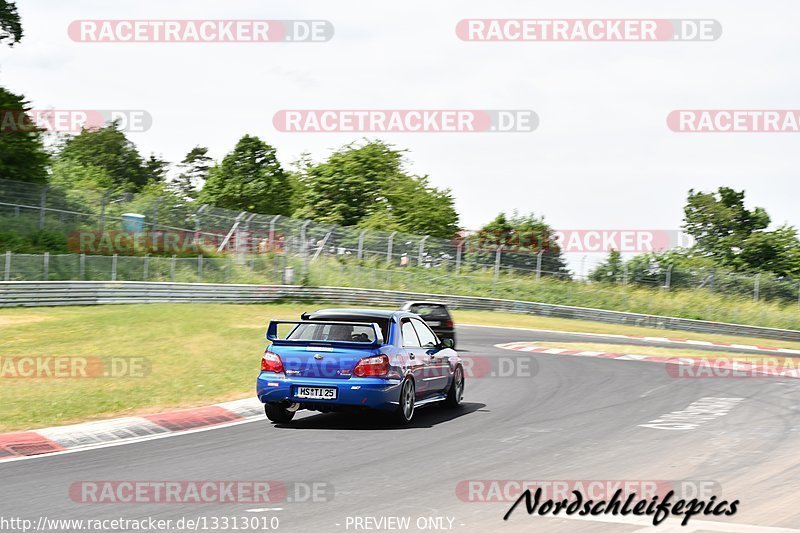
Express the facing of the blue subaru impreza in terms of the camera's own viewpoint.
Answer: facing away from the viewer and to the right of the viewer

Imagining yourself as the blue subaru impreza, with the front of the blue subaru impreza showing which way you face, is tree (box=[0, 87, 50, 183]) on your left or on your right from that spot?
on your left

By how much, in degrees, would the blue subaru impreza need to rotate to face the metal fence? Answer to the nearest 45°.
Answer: approximately 45° to its left

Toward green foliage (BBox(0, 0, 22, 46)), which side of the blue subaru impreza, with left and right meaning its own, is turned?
left

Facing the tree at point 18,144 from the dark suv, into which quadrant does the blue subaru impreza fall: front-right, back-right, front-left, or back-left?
back-left

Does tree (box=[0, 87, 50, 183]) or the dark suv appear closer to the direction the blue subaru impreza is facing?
the dark suv

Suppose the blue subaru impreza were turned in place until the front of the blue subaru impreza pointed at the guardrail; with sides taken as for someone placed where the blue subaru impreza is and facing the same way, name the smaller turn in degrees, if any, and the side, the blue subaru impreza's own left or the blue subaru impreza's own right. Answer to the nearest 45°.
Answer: approximately 45° to the blue subaru impreza's own left

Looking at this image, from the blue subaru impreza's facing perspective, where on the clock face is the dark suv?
The dark suv is roughly at 11 o'clock from the blue subaru impreza.

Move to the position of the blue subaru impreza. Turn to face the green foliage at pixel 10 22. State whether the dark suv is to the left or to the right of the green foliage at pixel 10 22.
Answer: right

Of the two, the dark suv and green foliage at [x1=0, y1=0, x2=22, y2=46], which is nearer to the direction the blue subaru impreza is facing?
the dark suv
